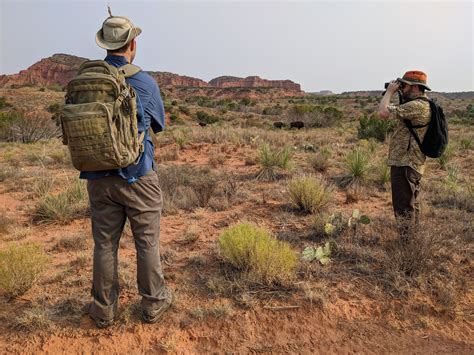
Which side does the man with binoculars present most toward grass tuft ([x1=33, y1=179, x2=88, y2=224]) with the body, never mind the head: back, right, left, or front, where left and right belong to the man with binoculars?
front

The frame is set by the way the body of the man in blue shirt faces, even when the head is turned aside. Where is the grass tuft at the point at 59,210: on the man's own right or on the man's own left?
on the man's own left

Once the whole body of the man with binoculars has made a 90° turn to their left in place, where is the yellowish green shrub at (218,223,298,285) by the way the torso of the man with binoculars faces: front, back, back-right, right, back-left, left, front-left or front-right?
front-right

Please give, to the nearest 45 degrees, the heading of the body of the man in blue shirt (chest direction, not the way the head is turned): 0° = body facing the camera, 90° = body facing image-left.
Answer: approximately 225°

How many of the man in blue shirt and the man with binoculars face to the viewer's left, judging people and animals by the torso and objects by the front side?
1

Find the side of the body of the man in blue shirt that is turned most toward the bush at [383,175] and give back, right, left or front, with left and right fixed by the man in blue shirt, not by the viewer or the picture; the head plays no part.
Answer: front

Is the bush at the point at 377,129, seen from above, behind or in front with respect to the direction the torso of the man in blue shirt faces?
in front

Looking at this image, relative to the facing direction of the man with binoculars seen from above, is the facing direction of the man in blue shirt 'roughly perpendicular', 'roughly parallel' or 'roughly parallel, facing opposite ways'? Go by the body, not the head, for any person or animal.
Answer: roughly perpendicular

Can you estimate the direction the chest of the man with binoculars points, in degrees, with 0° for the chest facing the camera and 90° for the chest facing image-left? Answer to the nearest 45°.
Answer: approximately 90°

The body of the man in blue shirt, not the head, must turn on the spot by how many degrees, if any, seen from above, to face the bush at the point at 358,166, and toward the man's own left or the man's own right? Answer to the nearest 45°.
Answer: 0° — they already face it

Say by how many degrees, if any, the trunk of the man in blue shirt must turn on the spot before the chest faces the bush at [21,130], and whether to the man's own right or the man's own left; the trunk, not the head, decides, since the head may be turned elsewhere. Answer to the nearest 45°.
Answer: approximately 45° to the man's own left

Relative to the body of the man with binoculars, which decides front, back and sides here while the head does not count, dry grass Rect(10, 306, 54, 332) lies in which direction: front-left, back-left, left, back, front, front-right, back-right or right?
front-left

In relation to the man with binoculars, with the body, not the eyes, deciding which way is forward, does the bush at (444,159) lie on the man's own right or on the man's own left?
on the man's own right
